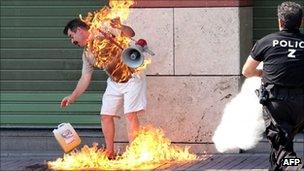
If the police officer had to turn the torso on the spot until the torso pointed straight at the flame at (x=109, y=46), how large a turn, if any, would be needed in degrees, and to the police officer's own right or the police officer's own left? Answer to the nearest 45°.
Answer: approximately 45° to the police officer's own left

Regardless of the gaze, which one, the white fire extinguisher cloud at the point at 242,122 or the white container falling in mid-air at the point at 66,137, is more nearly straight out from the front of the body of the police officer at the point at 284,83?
the white fire extinguisher cloud

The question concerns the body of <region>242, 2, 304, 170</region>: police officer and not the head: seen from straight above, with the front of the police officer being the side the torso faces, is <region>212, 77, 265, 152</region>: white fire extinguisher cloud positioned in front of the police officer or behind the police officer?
in front

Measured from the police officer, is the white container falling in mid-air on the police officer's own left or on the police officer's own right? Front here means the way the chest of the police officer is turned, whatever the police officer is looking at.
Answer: on the police officer's own left

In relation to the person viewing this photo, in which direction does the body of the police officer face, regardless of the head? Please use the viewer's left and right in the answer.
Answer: facing away from the viewer

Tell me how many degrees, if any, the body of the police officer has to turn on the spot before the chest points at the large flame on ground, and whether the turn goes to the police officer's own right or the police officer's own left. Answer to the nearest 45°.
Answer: approximately 45° to the police officer's own left
